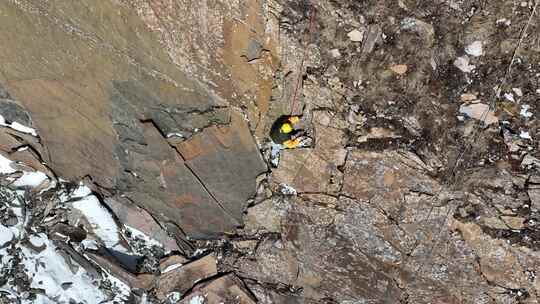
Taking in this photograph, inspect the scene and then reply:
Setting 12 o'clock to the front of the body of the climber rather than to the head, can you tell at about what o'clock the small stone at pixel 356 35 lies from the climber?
The small stone is roughly at 2 o'clock from the climber.

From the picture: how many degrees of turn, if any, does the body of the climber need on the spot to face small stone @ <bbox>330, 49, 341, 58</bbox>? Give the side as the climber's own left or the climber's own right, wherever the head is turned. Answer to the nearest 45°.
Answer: approximately 90° to the climber's own right

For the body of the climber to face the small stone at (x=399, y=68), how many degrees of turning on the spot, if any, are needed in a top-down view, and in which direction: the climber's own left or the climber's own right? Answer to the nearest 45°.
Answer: approximately 45° to the climber's own right

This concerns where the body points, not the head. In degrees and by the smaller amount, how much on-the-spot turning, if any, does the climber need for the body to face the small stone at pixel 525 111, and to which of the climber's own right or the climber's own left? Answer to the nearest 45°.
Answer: approximately 45° to the climber's own right

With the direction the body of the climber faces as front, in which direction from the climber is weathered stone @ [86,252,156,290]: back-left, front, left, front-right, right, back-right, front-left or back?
back-left

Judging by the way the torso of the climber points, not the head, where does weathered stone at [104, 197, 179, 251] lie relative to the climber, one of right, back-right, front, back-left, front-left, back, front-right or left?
back-left
